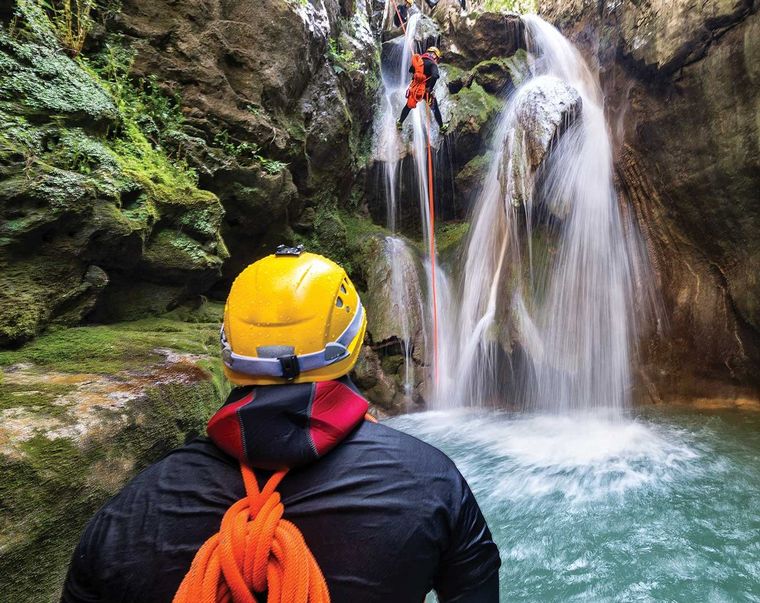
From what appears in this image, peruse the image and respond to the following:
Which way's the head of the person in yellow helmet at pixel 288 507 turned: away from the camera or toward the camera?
away from the camera

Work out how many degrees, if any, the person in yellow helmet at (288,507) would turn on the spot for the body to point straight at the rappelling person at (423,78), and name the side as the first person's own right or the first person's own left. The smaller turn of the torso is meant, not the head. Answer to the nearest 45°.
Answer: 0° — they already face them

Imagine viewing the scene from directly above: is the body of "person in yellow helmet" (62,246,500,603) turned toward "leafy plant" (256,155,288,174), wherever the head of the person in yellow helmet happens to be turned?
yes

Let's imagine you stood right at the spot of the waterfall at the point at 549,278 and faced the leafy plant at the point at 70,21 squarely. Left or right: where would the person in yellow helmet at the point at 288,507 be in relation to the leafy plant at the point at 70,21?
left

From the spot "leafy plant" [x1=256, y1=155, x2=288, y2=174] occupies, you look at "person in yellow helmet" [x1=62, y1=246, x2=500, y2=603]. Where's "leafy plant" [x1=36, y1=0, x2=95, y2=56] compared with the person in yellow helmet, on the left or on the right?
right

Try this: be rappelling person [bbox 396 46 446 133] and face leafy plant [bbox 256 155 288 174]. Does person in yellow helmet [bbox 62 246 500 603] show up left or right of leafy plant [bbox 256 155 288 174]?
left

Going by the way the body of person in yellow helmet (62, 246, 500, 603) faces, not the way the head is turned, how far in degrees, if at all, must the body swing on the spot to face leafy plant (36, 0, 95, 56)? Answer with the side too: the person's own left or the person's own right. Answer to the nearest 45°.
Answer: approximately 45° to the person's own left

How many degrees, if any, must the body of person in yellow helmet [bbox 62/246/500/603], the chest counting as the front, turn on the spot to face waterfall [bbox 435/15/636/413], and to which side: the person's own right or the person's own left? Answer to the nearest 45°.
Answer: approximately 45° to the person's own right

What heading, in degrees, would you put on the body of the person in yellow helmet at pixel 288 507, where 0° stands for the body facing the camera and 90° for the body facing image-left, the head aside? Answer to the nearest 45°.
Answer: approximately 180°
